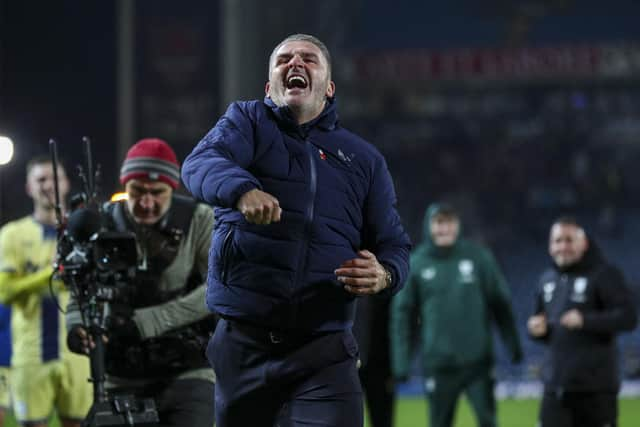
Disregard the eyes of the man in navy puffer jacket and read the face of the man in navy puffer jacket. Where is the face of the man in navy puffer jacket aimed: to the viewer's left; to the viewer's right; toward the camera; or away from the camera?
toward the camera

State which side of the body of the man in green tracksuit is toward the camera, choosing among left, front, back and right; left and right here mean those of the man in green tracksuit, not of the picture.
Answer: front

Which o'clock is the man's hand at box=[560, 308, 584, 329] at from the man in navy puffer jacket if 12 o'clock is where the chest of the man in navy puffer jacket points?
The man's hand is roughly at 7 o'clock from the man in navy puffer jacket.

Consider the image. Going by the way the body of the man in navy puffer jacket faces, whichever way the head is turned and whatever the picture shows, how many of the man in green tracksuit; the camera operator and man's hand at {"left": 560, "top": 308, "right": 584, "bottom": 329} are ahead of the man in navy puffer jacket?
0

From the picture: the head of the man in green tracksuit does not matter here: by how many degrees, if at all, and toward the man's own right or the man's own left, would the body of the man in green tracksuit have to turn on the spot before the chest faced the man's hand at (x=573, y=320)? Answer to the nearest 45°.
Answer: approximately 45° to the man's own left

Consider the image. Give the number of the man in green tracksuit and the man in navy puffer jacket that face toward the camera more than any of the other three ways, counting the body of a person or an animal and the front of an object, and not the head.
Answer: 2

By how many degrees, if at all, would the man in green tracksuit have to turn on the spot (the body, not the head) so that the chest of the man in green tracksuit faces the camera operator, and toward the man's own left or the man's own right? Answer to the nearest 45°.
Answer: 0° — they already face them

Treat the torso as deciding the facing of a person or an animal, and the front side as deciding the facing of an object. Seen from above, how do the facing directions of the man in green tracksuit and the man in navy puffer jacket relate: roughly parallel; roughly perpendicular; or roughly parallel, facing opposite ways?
roughly parallel

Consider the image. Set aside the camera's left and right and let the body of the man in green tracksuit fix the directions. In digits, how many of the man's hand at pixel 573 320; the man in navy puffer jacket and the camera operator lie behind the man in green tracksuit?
0

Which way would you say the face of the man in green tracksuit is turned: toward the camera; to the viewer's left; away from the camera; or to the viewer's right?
toward the camera

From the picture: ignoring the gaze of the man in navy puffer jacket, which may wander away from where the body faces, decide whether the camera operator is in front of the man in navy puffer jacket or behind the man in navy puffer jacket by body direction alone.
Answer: behind

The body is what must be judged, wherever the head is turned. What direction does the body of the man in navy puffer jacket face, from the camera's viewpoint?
toward the camera

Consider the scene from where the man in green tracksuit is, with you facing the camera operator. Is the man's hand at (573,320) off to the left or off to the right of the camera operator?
left

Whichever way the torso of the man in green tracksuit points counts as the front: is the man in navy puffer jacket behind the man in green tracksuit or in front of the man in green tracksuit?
in front
